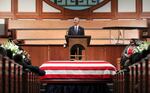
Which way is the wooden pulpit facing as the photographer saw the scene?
facing the viewer

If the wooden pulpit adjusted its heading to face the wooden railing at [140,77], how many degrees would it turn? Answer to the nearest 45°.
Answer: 0° — it already faces it

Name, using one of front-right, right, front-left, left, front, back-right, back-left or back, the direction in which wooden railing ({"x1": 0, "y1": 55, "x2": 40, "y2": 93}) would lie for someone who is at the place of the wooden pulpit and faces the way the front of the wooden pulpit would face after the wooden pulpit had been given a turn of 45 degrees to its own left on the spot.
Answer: front-right

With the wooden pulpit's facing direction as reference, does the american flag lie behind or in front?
in front
